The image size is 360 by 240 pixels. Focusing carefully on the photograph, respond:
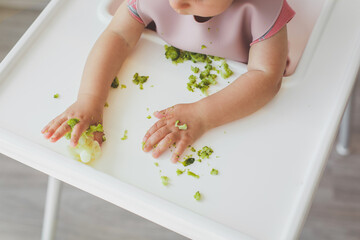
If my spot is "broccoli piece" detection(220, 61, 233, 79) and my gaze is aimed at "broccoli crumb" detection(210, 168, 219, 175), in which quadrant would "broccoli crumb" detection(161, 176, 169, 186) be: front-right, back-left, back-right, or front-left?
front-right

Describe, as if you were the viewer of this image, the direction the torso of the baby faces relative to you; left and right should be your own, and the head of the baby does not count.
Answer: facing the viewer and to the left of the viewer

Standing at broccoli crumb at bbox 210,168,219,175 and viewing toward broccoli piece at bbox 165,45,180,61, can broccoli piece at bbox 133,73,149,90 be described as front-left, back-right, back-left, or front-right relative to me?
front-left

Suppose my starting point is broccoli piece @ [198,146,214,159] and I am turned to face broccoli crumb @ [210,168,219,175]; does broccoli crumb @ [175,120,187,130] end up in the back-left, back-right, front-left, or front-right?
back-right

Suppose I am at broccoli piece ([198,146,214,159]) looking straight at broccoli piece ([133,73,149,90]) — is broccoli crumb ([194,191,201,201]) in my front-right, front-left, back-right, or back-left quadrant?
back-left
